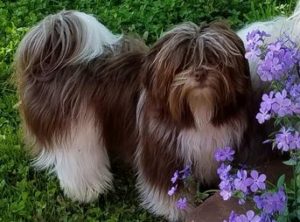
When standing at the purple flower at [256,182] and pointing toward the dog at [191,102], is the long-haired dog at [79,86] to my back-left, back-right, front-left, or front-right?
front-left

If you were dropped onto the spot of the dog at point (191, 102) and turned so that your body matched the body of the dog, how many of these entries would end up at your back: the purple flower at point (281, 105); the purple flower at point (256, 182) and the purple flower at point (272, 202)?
0

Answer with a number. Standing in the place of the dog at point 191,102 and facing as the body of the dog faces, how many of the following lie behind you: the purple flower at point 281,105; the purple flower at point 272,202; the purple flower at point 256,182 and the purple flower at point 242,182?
0

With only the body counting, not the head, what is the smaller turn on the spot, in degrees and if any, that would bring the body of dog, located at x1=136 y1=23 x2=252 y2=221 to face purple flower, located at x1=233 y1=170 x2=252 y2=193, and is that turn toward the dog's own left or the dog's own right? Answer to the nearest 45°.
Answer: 0° — it already faces it

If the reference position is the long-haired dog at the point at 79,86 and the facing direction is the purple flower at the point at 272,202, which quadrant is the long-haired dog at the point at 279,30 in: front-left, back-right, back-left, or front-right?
front-left

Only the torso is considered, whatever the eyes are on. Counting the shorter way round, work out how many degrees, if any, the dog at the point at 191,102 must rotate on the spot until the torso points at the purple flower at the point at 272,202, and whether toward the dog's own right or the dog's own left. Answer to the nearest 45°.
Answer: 0° — it already faces it

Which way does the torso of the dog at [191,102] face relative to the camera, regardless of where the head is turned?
toward the camera
